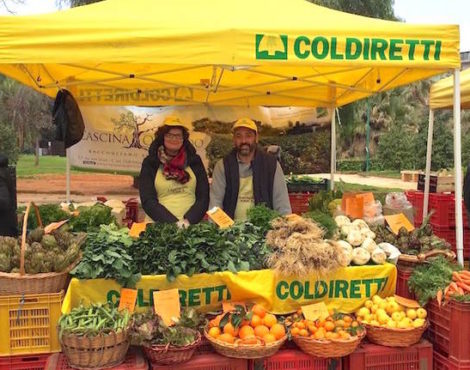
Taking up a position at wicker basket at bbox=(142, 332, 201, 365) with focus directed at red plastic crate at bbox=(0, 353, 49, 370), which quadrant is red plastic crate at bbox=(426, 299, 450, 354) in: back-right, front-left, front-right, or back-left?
back-right

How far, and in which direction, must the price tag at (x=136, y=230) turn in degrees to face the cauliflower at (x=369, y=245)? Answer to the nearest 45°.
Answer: approximately 90° to its left

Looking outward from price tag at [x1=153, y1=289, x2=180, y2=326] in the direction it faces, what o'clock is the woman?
The woman is roughly at 6 o'clock from the price tag.

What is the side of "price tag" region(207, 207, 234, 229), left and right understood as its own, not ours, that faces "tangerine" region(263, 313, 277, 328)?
front

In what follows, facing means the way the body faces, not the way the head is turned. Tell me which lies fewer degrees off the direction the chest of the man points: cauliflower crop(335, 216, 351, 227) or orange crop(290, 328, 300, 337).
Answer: the orange

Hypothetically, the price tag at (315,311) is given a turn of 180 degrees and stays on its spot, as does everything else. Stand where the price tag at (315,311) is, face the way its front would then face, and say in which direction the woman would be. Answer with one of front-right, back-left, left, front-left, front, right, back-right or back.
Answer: front-left

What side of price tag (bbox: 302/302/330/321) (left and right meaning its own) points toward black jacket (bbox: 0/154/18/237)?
right

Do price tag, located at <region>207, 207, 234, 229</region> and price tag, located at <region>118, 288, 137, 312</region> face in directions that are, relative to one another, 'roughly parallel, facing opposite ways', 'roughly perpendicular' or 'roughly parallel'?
roughly parallel

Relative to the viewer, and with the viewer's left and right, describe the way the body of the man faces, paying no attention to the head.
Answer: facing the viewer

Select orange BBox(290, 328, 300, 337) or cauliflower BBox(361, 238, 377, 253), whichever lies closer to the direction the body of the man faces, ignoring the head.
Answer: the orange

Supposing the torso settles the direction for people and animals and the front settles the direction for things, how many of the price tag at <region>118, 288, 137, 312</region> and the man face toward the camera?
2

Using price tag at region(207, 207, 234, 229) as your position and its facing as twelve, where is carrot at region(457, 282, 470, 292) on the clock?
The carrot is roughly at 10 o'clock from the price tag.

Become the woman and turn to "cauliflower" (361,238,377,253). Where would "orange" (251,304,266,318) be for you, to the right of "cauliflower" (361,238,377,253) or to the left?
right

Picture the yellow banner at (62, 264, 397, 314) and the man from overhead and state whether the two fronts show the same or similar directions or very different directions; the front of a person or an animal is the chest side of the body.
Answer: same or similar directions

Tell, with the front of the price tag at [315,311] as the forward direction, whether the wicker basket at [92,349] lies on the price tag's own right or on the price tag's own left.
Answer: on the price tag's own right

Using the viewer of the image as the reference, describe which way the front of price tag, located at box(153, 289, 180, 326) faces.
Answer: facing the viewer

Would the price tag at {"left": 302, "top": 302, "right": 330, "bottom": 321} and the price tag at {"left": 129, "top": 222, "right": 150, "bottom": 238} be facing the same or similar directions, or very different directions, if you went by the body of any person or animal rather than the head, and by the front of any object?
same or similar directions

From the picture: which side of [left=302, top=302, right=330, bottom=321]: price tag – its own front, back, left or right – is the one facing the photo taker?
front
